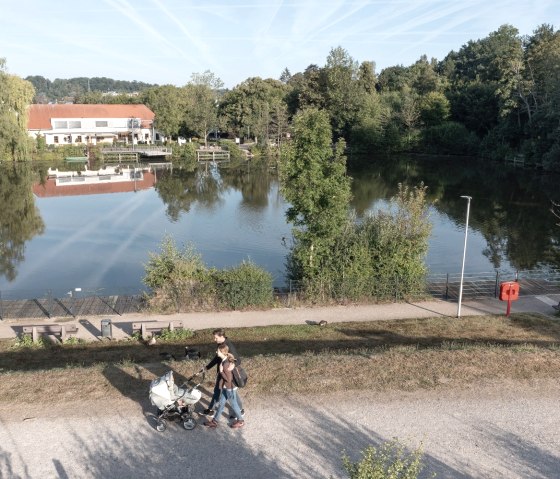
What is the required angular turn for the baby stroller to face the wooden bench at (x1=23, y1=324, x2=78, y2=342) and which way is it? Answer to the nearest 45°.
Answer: approximately 45° to its right

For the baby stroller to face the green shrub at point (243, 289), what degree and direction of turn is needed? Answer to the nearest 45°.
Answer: approximately 90° to its right

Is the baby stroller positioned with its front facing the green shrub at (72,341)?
no

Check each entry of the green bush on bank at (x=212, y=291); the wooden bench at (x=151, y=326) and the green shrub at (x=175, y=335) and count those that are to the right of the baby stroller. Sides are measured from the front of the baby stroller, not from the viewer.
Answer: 3

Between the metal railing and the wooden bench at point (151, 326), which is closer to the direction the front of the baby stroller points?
the wooden bench

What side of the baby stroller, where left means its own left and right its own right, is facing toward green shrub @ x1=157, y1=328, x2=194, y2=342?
right

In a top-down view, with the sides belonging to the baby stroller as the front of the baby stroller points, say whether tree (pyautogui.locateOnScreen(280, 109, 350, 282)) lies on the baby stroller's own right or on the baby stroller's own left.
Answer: on the baby stroller's own right

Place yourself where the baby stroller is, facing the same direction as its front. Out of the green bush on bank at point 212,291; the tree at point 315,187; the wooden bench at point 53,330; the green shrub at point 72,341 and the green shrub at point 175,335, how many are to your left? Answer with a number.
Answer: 0

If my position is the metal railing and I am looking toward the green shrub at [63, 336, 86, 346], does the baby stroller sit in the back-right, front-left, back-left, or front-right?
front-left

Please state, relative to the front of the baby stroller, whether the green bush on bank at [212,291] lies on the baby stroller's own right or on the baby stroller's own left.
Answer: on the baby stroller's own right

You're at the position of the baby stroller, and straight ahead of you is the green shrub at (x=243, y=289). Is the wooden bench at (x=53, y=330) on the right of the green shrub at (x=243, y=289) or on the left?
left

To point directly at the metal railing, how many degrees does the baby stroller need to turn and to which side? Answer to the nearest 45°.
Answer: approximately 135° to its right

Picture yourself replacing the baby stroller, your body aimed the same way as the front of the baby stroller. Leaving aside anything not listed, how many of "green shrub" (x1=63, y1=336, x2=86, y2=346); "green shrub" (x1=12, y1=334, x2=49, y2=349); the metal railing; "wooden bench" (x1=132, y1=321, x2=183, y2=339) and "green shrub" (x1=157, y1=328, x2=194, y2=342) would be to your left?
0

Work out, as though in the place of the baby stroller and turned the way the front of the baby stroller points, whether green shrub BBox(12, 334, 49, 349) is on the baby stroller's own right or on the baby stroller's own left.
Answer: on the baby stroller's own right

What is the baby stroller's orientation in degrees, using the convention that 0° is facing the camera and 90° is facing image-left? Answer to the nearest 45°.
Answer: approximately 90°
